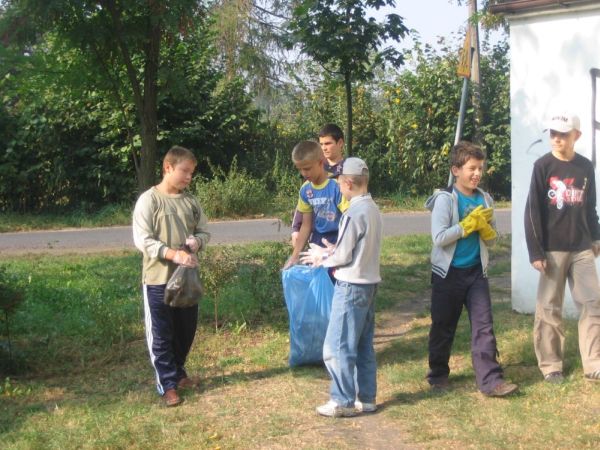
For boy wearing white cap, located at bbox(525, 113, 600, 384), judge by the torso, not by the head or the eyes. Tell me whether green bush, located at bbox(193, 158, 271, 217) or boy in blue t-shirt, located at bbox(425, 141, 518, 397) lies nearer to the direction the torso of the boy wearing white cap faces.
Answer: the boy in blue t-shirt

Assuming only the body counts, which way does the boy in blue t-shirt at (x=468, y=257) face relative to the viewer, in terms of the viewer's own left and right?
facing the viewer and to the right of the viewer

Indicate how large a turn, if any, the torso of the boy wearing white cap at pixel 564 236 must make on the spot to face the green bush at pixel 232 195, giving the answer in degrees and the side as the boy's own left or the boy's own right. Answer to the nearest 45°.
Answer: approximately 135° to the boy's own right

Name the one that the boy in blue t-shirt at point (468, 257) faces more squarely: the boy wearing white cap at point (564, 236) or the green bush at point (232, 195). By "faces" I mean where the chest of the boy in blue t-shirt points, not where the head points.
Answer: the boy wearing white cap

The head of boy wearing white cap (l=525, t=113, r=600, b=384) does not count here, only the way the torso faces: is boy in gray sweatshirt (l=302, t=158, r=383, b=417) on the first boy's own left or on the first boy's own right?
on the first boy's own right

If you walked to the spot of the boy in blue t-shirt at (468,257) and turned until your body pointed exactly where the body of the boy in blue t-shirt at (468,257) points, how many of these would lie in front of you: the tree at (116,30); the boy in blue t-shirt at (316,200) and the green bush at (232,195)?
0

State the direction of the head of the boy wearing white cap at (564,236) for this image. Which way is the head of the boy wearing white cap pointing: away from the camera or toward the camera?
toward the camera

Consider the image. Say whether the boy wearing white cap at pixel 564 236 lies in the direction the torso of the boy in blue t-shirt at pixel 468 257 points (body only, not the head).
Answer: no

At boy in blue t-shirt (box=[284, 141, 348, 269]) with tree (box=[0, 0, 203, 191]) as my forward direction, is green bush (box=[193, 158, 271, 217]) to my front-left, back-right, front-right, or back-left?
front-right

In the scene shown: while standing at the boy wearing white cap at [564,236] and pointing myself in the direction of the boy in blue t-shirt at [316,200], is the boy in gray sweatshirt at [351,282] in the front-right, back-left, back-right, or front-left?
front-left

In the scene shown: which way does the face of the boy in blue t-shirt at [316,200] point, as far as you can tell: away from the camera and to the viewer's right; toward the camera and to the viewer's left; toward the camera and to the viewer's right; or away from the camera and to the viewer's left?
toward the camera and to the viewer's left

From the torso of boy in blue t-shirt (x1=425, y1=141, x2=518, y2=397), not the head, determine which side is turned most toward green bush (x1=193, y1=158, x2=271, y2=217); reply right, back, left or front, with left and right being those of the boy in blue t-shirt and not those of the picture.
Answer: back

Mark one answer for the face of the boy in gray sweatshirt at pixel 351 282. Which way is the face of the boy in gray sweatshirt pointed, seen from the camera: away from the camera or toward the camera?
away from the camera

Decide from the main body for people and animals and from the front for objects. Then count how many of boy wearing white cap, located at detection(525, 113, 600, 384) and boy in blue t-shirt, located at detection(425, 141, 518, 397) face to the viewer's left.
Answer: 0

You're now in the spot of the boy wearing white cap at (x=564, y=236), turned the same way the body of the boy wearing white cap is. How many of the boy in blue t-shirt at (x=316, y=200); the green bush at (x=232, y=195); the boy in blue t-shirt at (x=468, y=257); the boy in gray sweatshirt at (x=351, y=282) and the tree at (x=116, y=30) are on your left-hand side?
0

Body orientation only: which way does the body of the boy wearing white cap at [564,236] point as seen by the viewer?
toward the camera

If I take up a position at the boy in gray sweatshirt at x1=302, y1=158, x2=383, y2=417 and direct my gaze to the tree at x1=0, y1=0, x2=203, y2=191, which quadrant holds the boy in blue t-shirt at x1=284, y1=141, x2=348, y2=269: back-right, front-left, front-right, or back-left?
front-right
